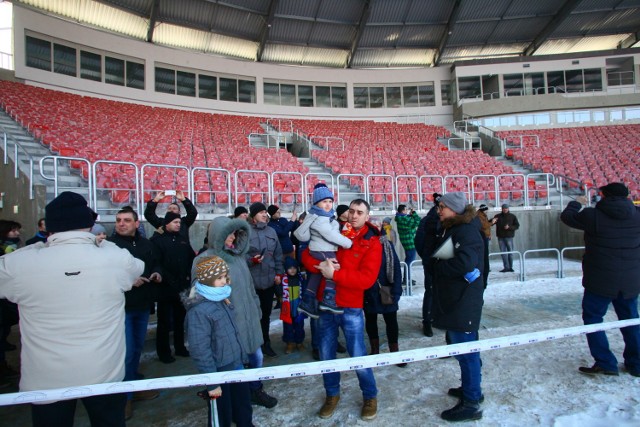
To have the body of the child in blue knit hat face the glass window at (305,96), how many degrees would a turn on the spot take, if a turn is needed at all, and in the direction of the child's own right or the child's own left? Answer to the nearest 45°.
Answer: approximately 135° to the child's own left

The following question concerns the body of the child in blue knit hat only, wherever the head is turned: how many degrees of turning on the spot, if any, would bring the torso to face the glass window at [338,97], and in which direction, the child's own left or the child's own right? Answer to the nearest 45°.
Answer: approximately 135° to the child's own left

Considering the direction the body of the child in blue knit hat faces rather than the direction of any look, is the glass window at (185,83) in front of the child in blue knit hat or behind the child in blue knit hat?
behind

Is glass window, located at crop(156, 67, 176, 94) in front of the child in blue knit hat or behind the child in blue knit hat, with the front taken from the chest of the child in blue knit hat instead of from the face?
behind

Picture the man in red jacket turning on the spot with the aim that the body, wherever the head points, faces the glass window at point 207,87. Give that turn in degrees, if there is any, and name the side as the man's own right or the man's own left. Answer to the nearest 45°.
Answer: approximately 135° to the man's own right

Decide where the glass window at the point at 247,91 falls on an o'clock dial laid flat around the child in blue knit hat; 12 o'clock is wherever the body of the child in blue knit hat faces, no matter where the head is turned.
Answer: The glass window is roughly at 7 o'clock from the child in blue knit hat.

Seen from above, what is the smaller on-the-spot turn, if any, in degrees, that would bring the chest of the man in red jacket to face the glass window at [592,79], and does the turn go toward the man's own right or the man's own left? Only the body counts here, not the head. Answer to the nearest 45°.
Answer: approximately 180°

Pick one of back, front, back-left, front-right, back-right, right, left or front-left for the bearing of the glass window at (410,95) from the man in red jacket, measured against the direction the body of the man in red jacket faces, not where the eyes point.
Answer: back-right

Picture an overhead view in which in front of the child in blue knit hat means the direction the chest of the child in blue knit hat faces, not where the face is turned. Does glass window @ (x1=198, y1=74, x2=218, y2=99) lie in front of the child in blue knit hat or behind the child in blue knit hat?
behind

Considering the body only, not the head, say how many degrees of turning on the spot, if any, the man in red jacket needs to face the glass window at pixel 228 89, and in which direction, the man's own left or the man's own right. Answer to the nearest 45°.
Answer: approximately 135° to the man's own right

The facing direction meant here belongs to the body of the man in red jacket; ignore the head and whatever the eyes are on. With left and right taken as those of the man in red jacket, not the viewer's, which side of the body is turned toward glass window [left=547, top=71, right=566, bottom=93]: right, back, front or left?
back

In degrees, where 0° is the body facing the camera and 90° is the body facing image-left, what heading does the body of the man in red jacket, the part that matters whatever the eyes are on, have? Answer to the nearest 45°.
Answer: approximately 45°
